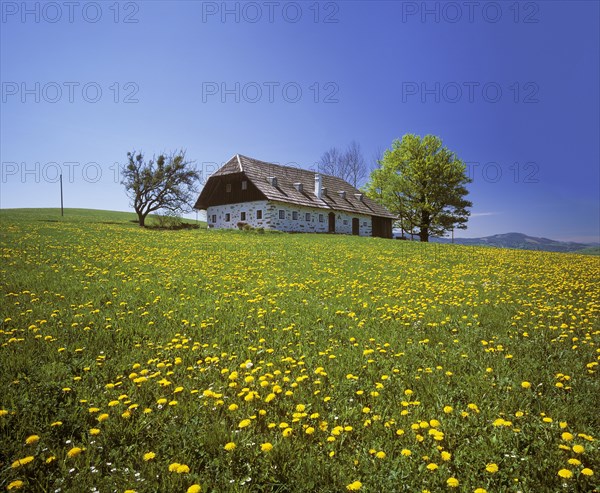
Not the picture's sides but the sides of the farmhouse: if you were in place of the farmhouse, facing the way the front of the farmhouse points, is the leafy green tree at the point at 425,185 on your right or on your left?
on your left

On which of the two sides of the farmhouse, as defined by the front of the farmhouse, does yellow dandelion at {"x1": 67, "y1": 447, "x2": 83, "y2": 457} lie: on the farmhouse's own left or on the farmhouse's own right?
on the farmhouse's own right

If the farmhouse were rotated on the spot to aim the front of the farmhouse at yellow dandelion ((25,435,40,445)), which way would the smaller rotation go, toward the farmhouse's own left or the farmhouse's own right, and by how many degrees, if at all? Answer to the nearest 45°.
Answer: approximately 45° to the farmhouse's own right

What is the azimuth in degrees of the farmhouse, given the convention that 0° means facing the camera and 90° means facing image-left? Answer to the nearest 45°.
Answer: approximately 315°

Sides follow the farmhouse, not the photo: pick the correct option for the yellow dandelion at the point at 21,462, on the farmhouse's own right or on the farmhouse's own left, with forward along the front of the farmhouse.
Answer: on the farmhouse's own right

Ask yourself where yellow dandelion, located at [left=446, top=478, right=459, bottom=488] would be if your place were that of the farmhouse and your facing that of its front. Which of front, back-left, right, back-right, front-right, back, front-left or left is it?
front-right
